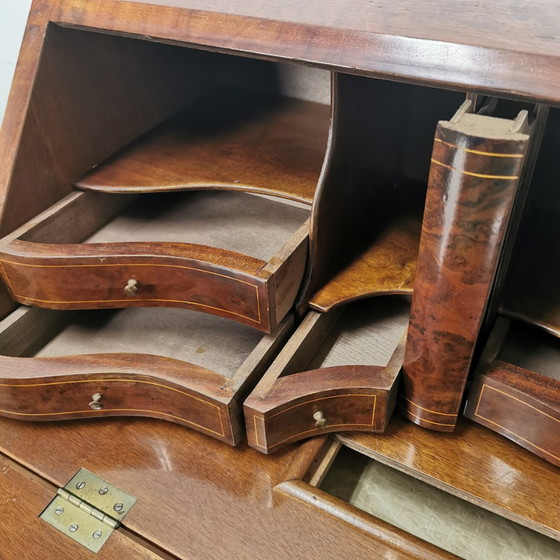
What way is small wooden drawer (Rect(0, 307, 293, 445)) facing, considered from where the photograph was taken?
facing the viewer and to the left of the viewer

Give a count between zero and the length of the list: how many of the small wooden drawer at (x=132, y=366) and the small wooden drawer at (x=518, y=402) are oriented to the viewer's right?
0

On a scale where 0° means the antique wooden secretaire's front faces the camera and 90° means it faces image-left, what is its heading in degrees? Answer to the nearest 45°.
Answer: approximately 45°

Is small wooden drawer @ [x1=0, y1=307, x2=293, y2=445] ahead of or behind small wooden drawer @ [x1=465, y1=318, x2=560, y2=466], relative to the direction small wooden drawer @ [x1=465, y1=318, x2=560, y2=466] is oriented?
ahead

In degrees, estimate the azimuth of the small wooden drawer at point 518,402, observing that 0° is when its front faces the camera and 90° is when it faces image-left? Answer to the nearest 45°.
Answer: approximately 45°

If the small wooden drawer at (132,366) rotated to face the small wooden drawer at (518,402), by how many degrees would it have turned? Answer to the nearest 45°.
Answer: approximately 90° to its left
